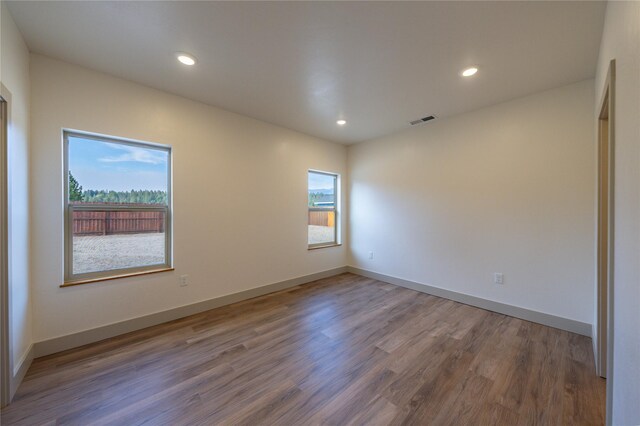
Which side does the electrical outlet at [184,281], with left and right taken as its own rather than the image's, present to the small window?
left

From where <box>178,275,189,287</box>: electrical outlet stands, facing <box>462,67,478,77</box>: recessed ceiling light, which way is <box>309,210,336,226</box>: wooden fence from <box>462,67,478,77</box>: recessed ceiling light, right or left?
left

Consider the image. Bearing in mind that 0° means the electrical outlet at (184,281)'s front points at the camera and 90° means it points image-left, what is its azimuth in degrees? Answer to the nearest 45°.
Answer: approximately 0°

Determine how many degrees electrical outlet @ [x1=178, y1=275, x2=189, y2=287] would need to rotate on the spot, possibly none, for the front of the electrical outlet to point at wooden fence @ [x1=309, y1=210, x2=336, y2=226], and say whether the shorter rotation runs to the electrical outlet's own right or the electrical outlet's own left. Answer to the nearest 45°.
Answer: approximately 90° to the electrical outlet's own left

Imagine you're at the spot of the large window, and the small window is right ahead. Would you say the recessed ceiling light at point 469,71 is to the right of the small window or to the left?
right

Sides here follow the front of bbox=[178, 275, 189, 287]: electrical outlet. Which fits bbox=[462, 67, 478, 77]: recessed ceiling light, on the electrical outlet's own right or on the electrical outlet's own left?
on the electrical outlet's own left
